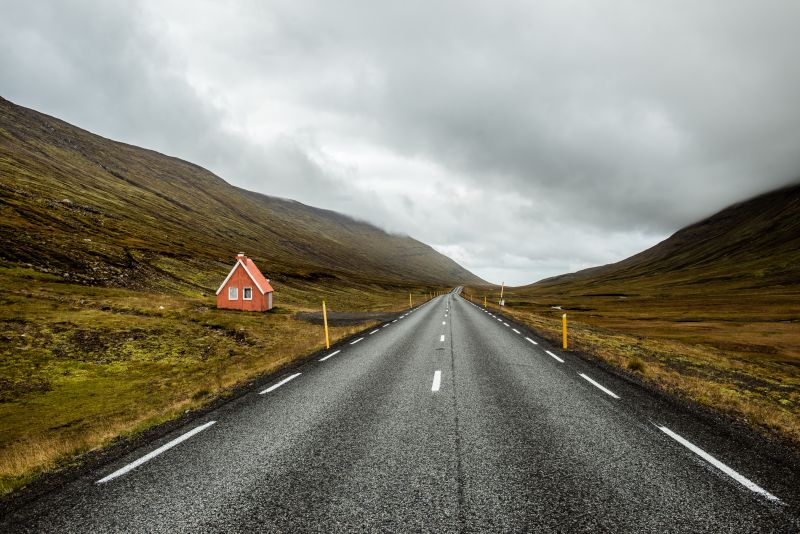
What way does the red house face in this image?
toward the camera
